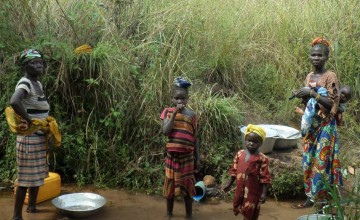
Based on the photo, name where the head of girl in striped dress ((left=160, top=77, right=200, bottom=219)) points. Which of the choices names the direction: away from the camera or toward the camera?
toward the camera

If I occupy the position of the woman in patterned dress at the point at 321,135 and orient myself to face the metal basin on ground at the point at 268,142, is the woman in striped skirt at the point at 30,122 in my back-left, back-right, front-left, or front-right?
front-left

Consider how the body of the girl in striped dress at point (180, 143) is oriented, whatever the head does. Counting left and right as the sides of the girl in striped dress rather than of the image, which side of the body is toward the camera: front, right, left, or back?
front

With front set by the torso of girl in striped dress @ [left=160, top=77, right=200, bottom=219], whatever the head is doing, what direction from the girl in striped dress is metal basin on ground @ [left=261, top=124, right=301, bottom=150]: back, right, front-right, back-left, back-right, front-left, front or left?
back-left

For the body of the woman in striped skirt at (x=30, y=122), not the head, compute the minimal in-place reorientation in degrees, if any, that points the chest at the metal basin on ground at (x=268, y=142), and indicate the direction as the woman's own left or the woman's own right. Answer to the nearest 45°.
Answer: approximately 45° to the woman's own left

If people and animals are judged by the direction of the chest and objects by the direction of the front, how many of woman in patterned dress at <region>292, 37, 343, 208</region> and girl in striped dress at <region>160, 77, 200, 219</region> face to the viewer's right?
0

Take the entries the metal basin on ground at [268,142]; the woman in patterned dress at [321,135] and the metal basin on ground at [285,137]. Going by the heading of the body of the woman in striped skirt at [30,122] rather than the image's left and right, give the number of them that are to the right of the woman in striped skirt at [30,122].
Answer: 0

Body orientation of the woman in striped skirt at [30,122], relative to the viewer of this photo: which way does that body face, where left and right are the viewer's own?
facing the viewer and to the right of the viewer

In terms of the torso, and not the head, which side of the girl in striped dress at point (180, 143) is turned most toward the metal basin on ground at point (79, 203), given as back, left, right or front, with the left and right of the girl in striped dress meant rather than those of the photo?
right

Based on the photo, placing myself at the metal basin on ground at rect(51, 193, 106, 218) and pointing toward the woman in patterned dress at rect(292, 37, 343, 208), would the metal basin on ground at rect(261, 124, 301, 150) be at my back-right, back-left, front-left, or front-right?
front-left

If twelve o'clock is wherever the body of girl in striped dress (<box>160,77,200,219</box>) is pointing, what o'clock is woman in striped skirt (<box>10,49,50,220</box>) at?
woman in striped skirt (<box>10,49,50,220</box>) is roughly at 3 o'clock from girl in striped dress (<box>160,77,200,219</box>).

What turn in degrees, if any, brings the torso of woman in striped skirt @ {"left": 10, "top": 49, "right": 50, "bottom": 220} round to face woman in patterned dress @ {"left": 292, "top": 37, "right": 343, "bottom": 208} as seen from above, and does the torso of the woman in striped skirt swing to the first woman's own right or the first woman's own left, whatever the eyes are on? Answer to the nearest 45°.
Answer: approximately 45° to the first woman's own left

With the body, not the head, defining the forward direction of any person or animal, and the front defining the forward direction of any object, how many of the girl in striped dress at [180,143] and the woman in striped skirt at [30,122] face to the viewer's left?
0

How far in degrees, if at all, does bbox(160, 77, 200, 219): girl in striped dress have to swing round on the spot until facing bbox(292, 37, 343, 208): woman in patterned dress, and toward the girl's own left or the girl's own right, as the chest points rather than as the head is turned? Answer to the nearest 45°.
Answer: approximately 90° to the girl's own left

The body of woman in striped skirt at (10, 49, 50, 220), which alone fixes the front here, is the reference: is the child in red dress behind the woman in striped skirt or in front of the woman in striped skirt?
in front

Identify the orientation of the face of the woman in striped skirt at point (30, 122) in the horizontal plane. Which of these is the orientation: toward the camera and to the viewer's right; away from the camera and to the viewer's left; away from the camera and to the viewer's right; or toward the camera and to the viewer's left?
toward the camera and to the viewer's right

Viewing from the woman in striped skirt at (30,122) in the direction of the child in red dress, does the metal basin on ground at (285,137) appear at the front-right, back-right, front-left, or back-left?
front-left

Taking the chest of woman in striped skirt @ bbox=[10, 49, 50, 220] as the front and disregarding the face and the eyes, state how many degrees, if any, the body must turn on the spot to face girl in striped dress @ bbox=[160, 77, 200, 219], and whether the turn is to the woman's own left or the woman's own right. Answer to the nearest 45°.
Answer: approximately 45° to the woman's own left

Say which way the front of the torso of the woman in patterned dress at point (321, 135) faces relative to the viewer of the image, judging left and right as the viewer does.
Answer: facing the viewer and to the left of the viewer

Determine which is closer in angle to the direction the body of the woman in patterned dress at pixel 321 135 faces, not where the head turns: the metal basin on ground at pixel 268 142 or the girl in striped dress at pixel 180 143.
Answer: the girl in striped dress
